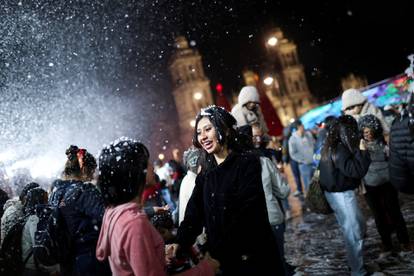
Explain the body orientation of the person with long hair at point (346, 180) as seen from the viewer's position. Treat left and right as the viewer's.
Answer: facing away from the viewer and to the right of the viewer

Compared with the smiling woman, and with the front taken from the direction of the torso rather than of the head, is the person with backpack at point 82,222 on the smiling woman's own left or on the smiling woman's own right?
on the smiling woman's own right

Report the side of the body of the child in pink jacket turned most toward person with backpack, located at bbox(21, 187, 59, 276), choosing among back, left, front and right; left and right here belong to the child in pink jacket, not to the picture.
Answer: left

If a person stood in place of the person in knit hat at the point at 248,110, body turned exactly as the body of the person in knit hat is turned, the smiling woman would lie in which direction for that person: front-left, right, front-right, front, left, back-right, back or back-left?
front-right

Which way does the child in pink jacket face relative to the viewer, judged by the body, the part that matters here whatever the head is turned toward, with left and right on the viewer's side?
facing away from the viewer and to the right of the viewer

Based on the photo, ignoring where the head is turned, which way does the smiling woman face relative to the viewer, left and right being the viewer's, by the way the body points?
facing the viewer and to the left of the viewer

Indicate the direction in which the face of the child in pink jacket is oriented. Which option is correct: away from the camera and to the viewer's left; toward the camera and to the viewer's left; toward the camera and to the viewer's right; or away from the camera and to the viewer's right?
away from the camera and to the viewer's right

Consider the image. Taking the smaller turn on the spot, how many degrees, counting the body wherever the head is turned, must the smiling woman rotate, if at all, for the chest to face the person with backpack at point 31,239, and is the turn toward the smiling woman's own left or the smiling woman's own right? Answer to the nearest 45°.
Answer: approximately 90° to the smiling woman's own right

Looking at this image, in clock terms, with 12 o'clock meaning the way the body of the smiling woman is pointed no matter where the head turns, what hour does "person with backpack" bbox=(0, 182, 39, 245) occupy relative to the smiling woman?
The person with backpack is roughly at 3 o'clock from the smiling woman.

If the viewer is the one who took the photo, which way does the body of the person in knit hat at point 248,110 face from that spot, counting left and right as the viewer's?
facing the viewer and to the right of the viewer
